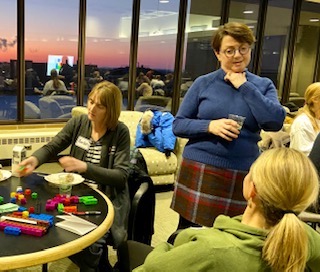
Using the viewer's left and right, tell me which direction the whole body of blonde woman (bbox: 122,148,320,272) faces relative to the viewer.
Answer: facing away from the viewer and to the left of the viewer

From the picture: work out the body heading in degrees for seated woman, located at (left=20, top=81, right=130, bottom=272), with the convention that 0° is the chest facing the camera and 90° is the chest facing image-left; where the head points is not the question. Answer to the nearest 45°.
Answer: approximately 45°

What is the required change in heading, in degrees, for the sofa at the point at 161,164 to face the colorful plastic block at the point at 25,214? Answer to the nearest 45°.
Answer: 0° — it already faces it

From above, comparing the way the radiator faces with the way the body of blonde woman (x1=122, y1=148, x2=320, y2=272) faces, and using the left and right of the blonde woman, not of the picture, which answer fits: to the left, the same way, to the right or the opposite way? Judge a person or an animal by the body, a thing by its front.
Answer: the opposite way

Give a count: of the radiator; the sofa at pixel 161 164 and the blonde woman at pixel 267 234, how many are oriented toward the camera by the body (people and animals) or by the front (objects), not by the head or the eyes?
2

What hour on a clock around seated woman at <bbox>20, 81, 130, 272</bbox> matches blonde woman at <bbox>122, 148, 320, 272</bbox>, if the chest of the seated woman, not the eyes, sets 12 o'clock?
The blonde woman is roughly at 10 o'clock from the seated woman.

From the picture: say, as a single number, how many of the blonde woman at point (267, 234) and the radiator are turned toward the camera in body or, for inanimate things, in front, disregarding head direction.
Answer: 1

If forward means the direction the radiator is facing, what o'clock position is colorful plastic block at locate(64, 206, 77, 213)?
The colorful plastic block is roughly at 12 o'clock from the radiator.

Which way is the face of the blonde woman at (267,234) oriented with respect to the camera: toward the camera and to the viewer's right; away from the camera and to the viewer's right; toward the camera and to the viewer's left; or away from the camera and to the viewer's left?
away from the camera and to the viewer's left

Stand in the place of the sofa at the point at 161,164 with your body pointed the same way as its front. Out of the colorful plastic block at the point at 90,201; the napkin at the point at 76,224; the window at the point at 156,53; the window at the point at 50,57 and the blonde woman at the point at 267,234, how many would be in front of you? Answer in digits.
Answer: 3

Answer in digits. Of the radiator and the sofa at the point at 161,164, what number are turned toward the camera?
2
